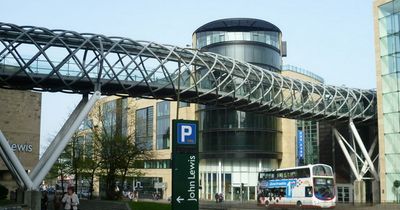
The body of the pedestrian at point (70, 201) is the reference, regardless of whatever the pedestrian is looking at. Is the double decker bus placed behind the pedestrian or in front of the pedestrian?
behind

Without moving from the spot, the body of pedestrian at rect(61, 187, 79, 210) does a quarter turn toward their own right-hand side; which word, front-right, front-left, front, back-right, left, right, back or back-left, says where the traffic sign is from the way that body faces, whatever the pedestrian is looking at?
back-left

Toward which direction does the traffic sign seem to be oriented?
toward the camera

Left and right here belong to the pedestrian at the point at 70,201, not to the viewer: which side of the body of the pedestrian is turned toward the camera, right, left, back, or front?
front

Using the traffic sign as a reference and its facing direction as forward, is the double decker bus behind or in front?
behind

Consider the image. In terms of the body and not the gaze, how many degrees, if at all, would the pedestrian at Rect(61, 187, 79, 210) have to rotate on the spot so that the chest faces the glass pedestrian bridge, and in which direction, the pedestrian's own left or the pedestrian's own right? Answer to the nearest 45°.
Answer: approximately 180°

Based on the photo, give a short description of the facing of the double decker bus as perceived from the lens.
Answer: facing the viewer and to the right of the viewer

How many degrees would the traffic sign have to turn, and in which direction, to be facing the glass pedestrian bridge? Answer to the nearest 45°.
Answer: approximately 180°
